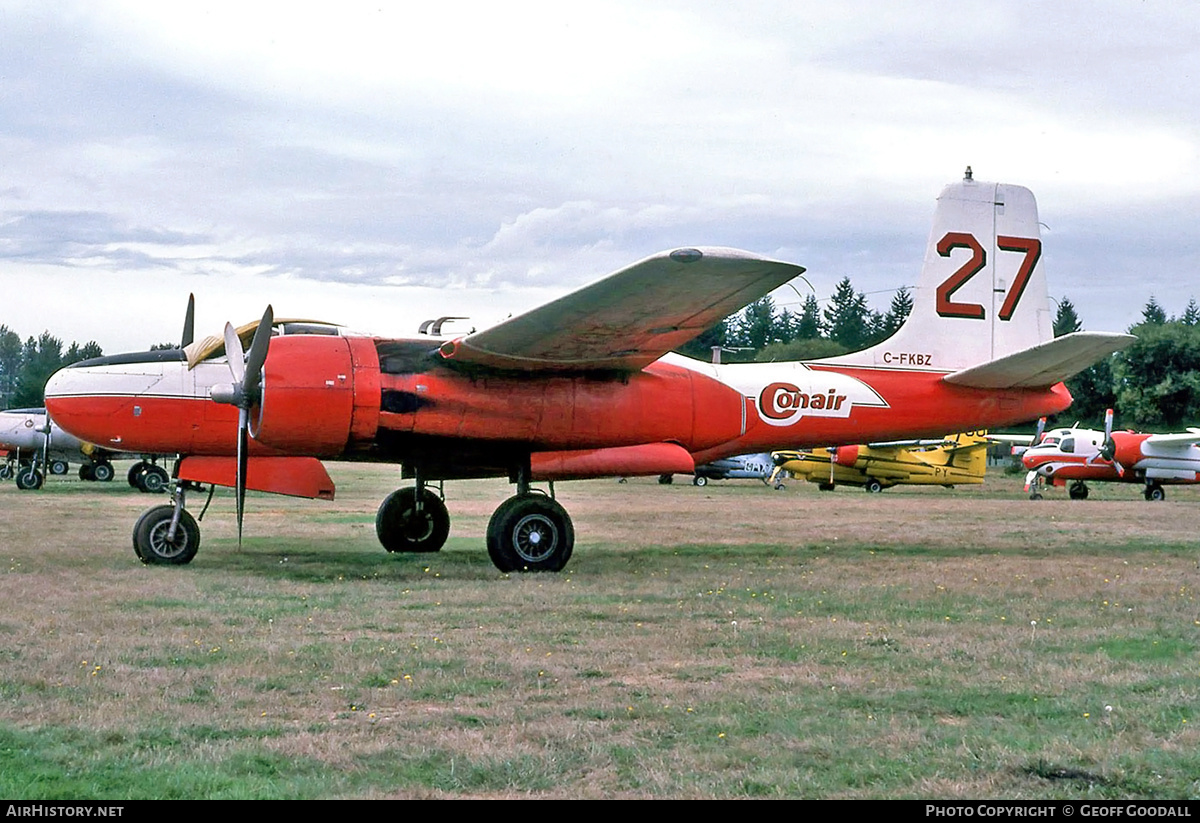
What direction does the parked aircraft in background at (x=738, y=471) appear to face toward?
to the viewer's left

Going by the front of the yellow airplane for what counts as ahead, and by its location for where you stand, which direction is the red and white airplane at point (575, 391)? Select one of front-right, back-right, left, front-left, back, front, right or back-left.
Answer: left

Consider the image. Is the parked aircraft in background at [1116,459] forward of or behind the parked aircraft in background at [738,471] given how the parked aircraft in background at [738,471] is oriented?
behind

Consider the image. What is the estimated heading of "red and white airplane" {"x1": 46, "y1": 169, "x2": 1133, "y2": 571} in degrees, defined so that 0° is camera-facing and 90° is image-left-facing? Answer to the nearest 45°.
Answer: approximately 90°

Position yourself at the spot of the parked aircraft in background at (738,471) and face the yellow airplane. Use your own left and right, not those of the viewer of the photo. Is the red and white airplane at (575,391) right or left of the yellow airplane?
right

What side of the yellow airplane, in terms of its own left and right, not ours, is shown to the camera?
left

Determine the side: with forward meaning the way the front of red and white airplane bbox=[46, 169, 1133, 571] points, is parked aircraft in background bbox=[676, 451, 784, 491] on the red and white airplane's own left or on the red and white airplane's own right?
on the red and white airplane's own right

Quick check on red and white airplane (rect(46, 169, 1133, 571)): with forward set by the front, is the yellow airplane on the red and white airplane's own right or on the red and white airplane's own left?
on the red and white airplane's own right
